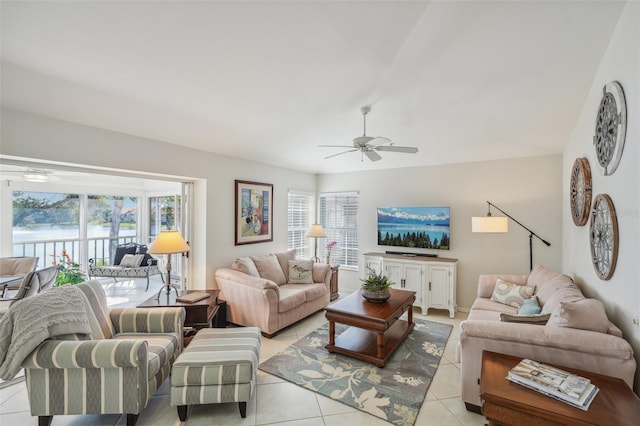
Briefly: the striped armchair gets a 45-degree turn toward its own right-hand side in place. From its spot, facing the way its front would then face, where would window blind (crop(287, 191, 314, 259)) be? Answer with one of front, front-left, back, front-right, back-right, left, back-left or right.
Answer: left

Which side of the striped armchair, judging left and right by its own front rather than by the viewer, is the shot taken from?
right

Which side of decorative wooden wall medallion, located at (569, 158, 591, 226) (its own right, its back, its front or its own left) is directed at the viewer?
left

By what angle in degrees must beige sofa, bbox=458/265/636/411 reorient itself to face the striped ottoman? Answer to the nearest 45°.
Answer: approximately 45° to its left

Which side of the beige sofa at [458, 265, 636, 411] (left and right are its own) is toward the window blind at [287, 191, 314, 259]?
front

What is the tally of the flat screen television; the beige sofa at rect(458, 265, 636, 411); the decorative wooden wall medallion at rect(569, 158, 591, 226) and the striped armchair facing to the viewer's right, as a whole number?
1

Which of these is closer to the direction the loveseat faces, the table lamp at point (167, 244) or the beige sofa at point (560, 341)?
the beige sofa

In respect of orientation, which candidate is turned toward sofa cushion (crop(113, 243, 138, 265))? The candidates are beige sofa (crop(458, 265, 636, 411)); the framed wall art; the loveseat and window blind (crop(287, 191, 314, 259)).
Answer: the beige sofa

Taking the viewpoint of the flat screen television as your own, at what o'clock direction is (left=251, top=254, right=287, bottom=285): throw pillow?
The throw pillow is roughly at 2 o'clock from the flat screen television.

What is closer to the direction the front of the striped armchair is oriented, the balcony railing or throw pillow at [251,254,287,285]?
the throw pillow

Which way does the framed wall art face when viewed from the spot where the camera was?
facing the viewer and to the right of the viewer

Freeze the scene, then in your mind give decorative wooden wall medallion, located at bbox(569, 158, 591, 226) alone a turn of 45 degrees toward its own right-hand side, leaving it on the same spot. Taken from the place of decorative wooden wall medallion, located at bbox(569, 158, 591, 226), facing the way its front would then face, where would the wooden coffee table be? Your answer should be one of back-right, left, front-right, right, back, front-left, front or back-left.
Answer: left

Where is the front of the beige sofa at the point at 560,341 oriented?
to the viewer's left

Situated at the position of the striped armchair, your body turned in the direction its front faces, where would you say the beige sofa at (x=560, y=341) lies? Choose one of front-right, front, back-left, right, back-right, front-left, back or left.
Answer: front-right

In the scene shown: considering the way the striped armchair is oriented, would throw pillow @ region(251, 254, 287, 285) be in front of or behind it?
in front

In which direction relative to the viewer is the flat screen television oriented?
toward the camera

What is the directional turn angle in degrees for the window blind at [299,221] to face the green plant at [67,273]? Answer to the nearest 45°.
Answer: approximately 135° to its right

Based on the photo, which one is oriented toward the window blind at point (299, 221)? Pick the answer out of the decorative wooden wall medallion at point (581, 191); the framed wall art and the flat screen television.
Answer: the decorative wooden wall medallion

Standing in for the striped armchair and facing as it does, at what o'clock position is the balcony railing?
The balcony railing is roughly at 9 o'clock from the striped armchair.
